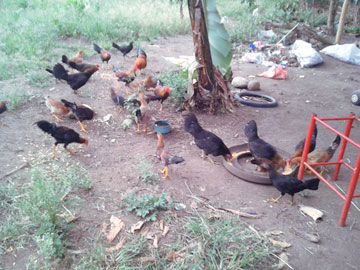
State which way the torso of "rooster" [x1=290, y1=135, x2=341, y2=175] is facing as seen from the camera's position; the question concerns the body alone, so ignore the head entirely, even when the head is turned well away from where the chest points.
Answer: to the viewer's left

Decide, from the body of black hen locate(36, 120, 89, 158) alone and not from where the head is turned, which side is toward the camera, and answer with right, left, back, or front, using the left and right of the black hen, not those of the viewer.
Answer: right

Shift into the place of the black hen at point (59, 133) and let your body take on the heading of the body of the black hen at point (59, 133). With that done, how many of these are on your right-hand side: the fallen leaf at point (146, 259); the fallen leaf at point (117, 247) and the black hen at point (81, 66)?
2

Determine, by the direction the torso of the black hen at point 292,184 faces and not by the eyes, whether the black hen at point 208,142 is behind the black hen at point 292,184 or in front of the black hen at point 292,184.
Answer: in front

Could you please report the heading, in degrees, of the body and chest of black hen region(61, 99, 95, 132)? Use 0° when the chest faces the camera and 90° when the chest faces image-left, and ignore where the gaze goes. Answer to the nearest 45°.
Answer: approximately 270°

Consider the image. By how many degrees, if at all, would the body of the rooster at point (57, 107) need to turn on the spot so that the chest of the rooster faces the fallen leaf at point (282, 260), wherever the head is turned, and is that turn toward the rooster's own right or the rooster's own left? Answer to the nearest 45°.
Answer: approximately 90° to the rooster's own right

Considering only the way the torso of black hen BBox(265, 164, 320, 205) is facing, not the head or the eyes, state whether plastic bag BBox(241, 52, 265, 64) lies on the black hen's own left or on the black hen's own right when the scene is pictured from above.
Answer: on the black hen's own right
